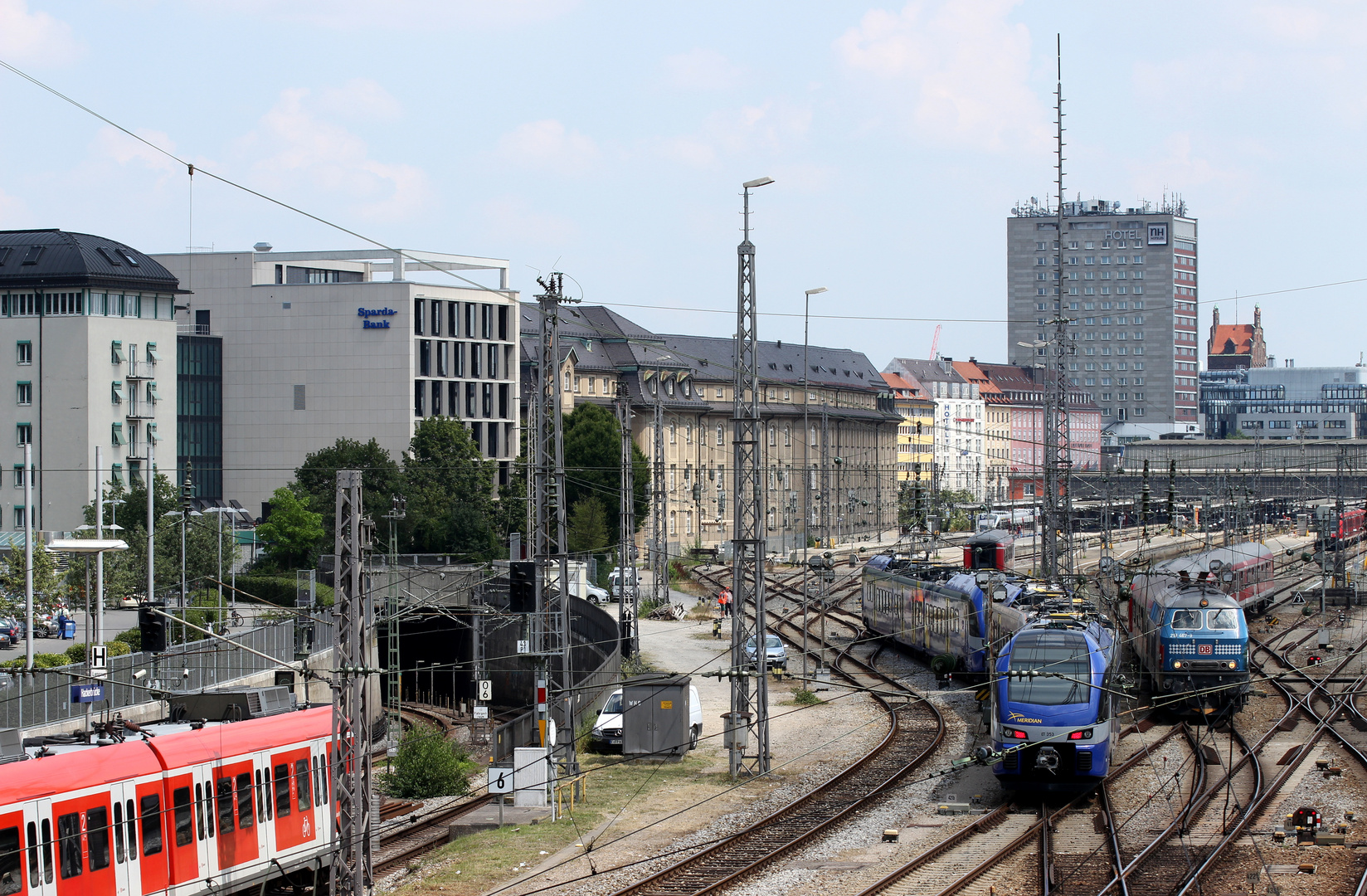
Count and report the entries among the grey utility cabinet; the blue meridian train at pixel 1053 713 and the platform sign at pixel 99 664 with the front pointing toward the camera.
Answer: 3

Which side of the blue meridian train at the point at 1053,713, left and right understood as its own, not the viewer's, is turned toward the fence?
right

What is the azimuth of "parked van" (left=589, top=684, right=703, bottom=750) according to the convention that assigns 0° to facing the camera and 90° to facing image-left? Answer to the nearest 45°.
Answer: approximately 45°

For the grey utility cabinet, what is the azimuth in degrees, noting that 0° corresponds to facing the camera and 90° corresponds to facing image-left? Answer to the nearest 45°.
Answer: approximately 0°

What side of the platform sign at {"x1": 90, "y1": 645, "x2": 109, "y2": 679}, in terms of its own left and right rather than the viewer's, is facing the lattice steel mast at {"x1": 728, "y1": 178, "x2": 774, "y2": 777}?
left

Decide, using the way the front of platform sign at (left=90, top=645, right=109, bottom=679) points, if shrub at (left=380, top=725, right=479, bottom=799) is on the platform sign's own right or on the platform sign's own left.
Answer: on the platform sign's own left
